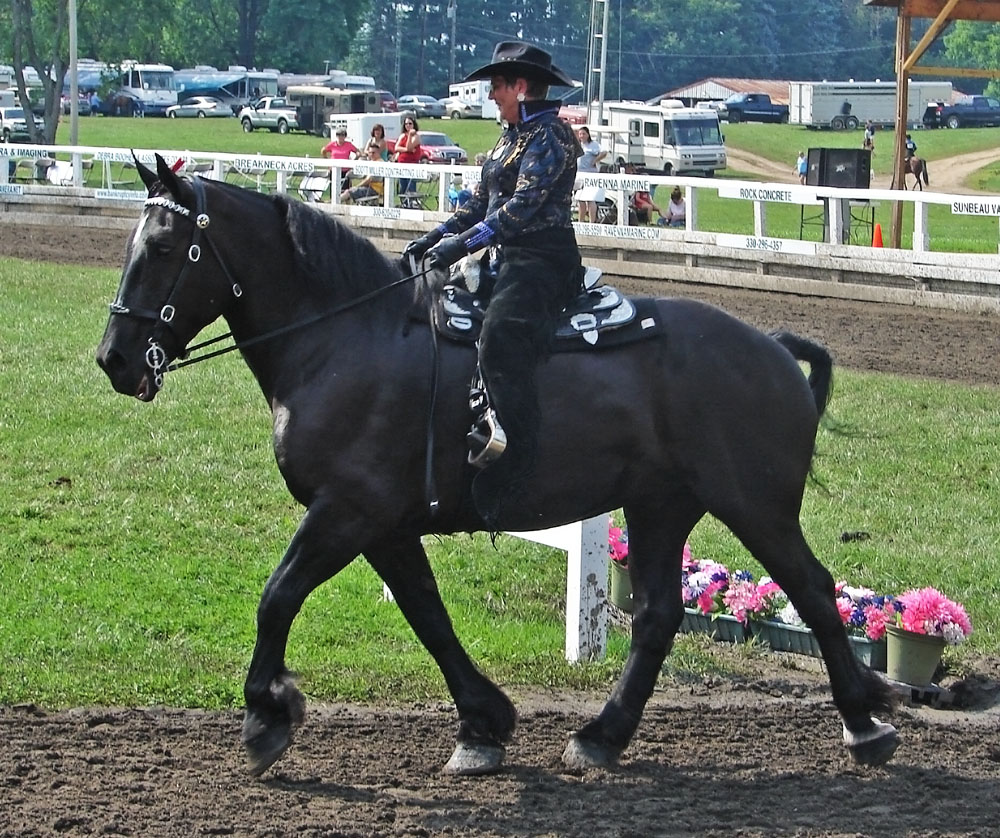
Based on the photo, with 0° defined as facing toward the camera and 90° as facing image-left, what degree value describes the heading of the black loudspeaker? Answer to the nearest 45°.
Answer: approximately 0°

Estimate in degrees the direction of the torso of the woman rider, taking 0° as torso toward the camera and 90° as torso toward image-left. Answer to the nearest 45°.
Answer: approximately 90°

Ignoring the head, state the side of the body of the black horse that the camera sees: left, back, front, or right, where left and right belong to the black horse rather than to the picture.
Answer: left

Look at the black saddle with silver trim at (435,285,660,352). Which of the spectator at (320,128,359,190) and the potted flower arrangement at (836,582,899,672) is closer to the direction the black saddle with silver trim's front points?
the spectator

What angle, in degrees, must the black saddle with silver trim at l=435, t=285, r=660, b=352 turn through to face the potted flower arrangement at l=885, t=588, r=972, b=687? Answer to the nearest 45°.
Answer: approximately 135° to its right

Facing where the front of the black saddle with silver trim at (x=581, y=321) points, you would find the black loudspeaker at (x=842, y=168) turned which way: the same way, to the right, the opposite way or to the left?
to the left

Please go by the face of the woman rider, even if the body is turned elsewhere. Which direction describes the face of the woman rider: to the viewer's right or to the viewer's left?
to the viewer's left

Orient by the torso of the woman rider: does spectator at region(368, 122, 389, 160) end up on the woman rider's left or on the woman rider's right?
on the woman rider's right

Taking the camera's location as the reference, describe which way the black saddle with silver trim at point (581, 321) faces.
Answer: facing to the left of the viewer

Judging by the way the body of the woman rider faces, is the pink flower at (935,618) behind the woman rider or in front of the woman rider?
behind

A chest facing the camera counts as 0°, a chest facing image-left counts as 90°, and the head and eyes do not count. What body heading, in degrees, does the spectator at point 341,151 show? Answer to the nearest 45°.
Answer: approximately 0°

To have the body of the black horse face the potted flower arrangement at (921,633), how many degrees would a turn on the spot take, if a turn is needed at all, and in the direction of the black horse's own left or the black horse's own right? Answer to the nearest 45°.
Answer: approximately 135° to the black horse's own right

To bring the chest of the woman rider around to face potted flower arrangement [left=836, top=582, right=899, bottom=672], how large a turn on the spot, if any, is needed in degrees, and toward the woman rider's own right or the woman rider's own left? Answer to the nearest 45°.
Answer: approximately 135° to the woman rider's own right

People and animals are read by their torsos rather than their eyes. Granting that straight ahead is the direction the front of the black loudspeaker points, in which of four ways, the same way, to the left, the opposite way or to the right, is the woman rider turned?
to the right
